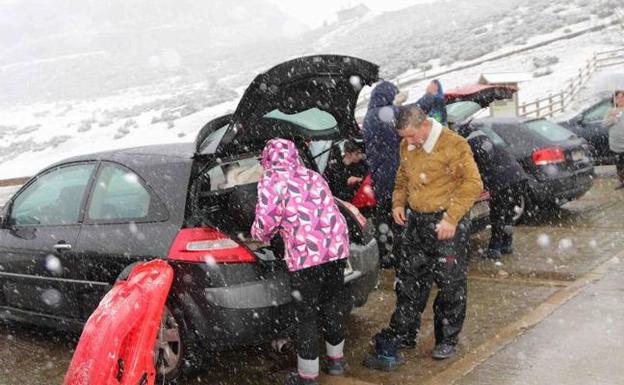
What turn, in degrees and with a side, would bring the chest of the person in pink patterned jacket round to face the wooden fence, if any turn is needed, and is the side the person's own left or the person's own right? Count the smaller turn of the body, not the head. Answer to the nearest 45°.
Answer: approximately 90° to the person's own right

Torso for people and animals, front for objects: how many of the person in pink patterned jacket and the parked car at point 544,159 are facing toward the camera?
0

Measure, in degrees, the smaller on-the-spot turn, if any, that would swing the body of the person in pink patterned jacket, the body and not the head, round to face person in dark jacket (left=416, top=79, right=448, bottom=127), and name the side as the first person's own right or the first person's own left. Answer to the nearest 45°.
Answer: approximately 90° to the first person's own right

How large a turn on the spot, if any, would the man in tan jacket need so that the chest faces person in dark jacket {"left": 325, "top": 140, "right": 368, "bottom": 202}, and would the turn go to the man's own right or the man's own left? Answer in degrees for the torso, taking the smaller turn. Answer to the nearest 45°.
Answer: approximately 135° to the man's own right

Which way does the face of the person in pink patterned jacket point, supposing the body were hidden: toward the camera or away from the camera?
away from the camera

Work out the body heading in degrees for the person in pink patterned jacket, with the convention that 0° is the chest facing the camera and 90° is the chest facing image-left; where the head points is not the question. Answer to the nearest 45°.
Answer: approximately 135°
